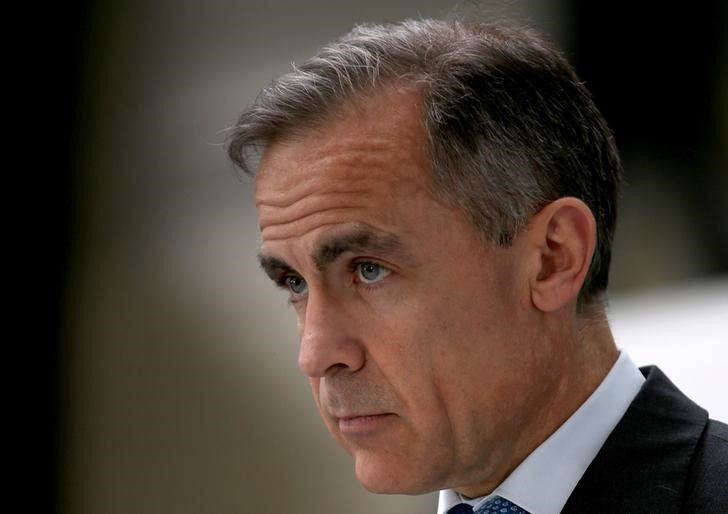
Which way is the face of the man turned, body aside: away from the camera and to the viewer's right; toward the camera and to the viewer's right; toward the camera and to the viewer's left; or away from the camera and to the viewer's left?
toward the camera and to the viewer's left

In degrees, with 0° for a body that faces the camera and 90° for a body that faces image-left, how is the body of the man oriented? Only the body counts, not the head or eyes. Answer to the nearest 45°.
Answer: approximately 45°
